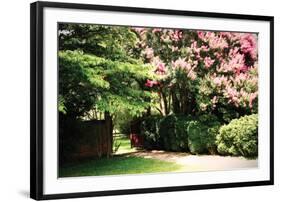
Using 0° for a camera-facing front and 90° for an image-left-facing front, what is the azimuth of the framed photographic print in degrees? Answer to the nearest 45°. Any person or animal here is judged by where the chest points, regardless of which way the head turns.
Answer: approximately 315°
